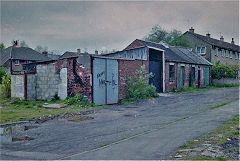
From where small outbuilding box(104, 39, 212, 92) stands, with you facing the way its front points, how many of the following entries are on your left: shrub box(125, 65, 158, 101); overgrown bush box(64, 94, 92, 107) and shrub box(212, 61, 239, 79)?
1

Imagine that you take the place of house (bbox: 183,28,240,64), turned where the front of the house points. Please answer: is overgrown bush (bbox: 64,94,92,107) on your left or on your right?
on your right

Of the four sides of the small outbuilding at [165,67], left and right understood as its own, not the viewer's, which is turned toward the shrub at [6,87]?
right

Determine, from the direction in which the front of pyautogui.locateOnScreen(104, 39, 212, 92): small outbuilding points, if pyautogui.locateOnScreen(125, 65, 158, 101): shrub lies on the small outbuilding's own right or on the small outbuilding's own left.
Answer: on the small outbuilding's own right

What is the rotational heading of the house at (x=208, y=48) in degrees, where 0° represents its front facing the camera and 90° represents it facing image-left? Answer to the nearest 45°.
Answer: approximately 315°

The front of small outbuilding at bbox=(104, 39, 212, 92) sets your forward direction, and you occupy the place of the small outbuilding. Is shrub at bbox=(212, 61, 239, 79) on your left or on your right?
on your left

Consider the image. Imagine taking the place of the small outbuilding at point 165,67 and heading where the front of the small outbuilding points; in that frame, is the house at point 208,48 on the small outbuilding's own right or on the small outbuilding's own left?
on the small outbuilding's own left

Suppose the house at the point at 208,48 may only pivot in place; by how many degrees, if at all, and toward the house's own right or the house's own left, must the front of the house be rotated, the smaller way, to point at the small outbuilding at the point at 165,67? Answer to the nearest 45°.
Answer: approximately 45° to the house's own right

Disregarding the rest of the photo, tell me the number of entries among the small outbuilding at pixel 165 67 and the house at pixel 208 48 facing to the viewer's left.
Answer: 0

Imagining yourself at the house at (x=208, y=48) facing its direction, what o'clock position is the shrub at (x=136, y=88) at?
The shrub is roughly at 2 o'clock from the house.
